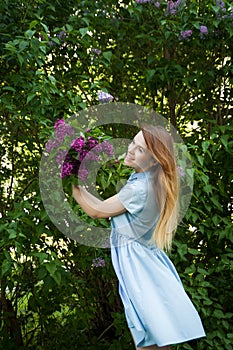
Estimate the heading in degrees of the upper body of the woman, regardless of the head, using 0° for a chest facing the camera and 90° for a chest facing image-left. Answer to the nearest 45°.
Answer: approximately 90°

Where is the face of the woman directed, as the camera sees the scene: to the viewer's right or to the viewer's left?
to the viewer's left
